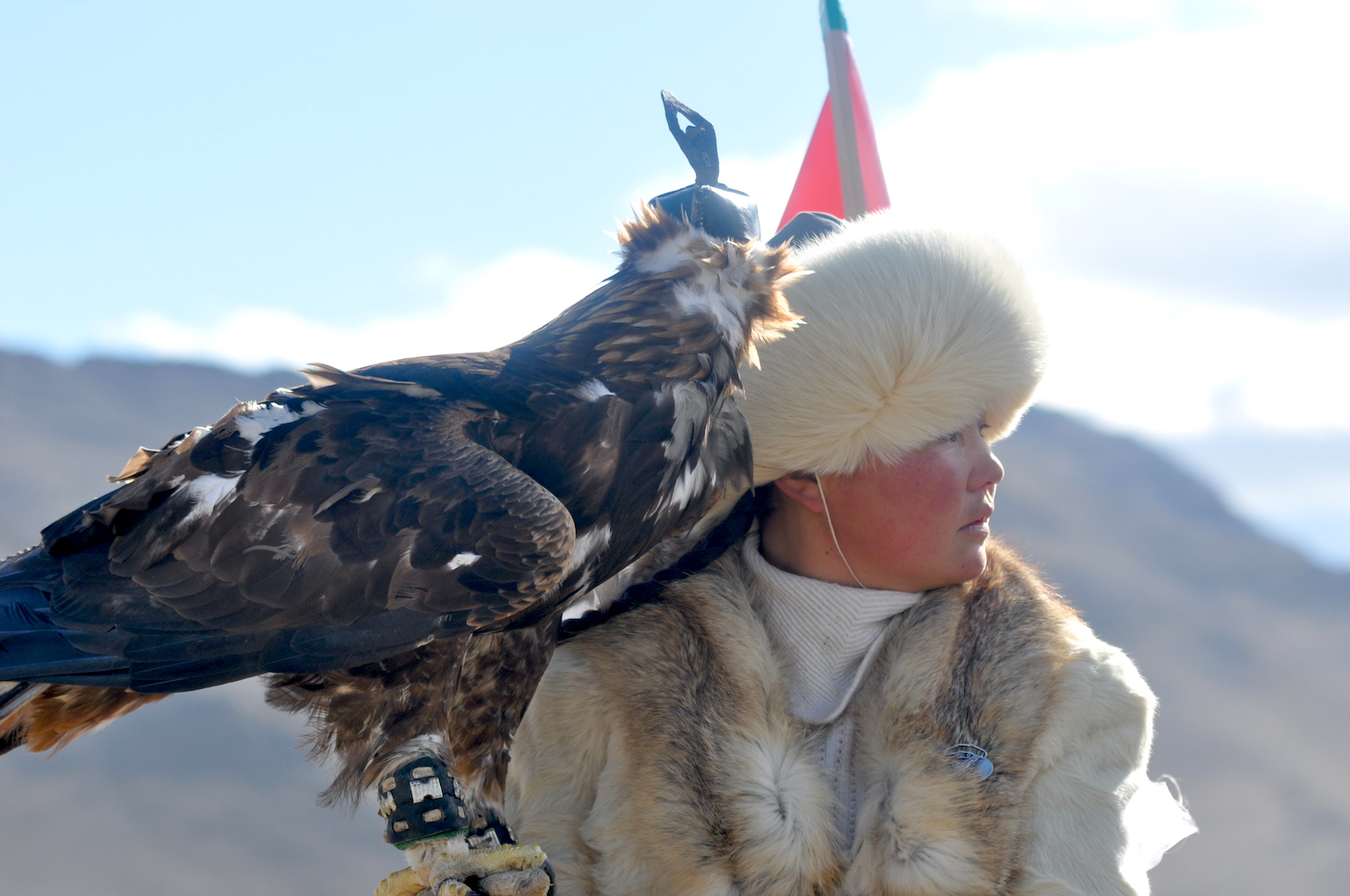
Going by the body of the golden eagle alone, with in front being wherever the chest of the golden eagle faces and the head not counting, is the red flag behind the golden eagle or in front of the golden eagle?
in front

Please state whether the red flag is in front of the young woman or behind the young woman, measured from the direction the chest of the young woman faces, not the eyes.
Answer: behind

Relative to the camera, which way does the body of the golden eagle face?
to the viewer's right

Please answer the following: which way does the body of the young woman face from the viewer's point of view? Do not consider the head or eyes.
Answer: toward the camera

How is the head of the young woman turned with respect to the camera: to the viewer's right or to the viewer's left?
to the viewer's right
